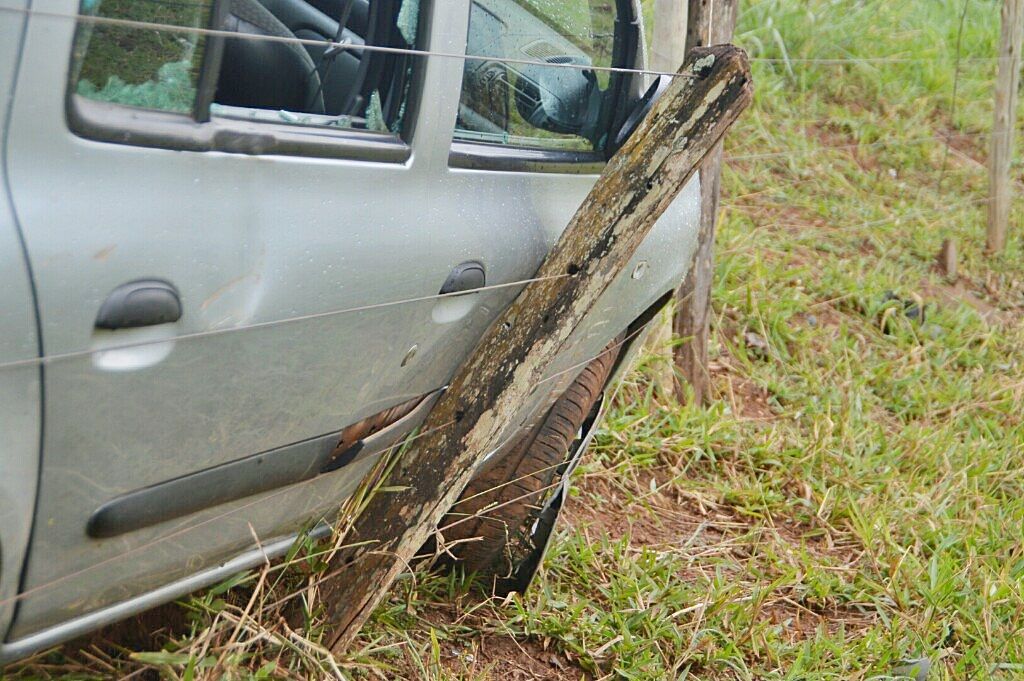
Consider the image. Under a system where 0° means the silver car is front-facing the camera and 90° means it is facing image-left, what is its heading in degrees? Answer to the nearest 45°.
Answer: approximately 225°
